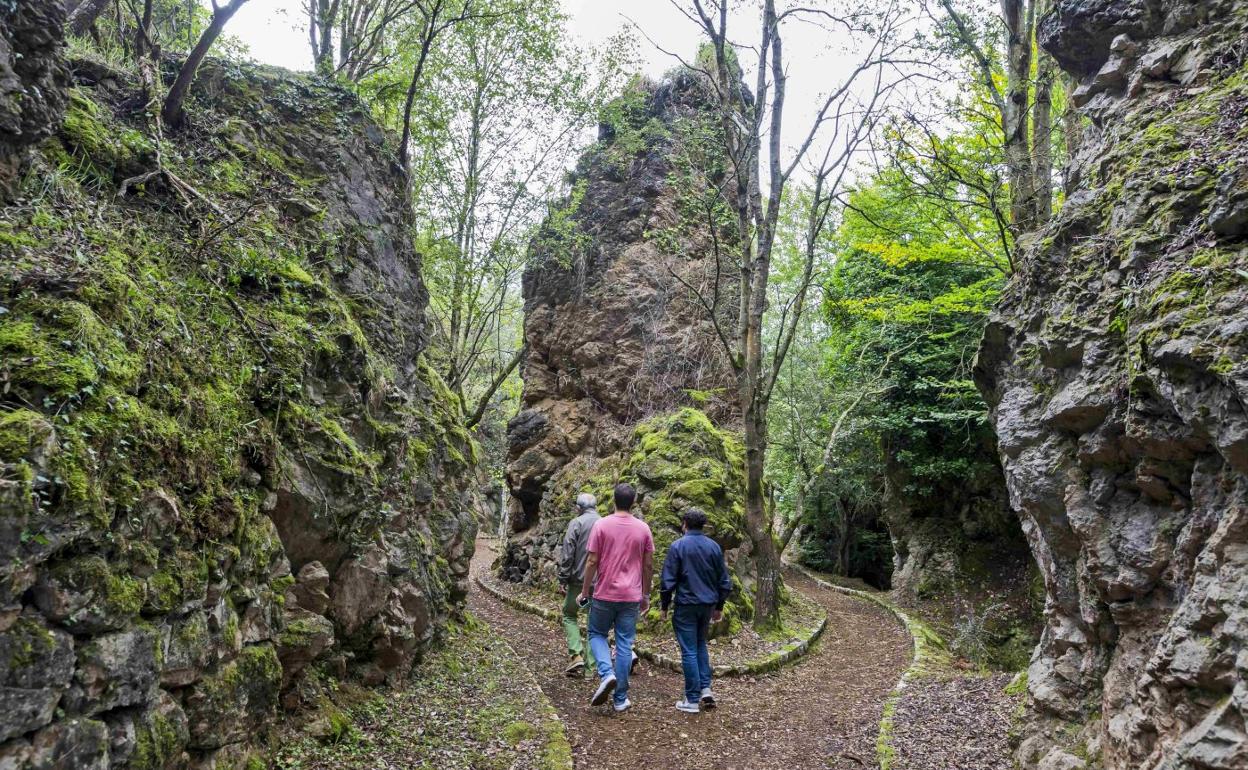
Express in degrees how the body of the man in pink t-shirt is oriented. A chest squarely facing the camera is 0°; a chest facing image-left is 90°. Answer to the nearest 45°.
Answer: approximately 180°

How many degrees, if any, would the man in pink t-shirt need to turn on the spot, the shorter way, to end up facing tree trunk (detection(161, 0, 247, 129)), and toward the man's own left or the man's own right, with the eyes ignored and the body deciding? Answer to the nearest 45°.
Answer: approximately 90° to the man's own left

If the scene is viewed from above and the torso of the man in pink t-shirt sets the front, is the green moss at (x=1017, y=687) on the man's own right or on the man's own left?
on the man's own right

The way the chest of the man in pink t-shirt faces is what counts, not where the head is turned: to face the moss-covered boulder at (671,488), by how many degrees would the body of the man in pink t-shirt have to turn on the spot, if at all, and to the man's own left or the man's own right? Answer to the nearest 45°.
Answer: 0° — they already face it

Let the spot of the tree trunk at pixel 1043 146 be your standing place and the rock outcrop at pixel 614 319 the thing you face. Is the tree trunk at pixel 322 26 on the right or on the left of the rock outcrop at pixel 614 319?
left

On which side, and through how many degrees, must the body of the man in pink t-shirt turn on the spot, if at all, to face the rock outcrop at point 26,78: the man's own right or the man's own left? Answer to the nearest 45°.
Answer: approximately 135° to the man's own left

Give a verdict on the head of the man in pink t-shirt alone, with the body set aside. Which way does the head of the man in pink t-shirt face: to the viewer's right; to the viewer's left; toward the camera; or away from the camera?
away from the camera

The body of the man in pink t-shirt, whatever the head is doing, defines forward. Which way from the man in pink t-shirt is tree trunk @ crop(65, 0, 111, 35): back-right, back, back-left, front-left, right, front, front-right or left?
left

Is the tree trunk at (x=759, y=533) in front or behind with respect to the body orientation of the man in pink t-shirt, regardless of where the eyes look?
in front

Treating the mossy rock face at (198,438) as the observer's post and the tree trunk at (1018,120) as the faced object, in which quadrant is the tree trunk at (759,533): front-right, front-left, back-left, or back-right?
front-left
